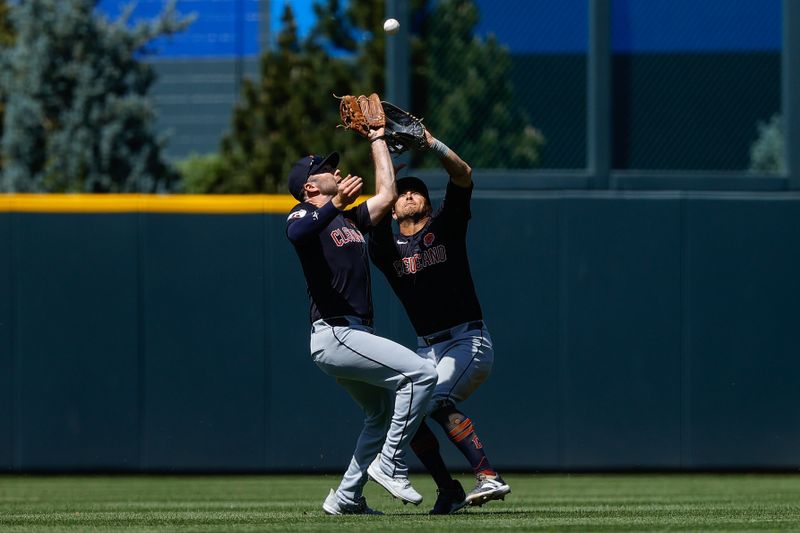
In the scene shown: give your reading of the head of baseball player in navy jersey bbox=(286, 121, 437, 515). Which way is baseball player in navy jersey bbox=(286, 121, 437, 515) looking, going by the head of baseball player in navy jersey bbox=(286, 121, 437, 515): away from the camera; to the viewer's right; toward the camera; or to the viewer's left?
to the viewer's right

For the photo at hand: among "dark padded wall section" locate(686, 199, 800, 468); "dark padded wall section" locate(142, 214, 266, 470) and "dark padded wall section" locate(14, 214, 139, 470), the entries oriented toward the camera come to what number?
3

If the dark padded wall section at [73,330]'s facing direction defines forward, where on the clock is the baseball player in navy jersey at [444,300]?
The baseball player in navy jersey is roughly at 11 o'clock from the dark padded wall section.

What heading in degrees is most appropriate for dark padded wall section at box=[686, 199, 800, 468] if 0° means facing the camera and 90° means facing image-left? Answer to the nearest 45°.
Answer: approximately 0°

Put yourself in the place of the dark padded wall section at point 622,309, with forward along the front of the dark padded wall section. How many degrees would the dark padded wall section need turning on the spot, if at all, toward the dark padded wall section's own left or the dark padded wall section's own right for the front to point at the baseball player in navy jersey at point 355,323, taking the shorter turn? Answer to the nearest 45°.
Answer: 0° — it already faces them

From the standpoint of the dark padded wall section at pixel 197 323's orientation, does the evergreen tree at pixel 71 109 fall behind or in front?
behind

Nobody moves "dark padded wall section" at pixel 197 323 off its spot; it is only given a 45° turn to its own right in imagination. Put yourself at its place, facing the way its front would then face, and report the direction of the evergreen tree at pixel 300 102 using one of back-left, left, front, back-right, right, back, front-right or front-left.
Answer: back-right

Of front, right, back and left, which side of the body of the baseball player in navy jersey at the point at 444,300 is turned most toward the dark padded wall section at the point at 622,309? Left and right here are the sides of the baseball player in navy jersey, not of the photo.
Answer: back

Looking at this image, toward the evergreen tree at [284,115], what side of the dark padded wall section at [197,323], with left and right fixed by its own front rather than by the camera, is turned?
back

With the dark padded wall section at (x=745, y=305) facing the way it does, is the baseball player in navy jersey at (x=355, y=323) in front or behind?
in front
